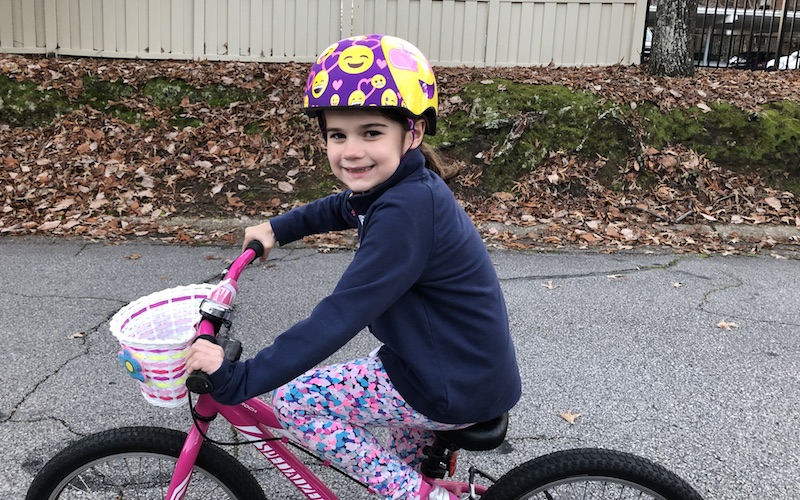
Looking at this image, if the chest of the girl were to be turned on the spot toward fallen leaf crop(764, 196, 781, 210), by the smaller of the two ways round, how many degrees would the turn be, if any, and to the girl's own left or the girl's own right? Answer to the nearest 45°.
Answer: approximately 135° to the girl's own right

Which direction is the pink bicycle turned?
to the viewer's left

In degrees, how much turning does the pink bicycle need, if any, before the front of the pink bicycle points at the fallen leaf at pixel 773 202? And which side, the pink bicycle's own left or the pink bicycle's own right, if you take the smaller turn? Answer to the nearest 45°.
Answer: approximately 135° to the pink bicycle's own right

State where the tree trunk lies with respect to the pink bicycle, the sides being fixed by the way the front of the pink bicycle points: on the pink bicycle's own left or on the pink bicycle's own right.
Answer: on the pink bicycle's own right

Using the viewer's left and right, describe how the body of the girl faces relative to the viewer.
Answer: facing to the left of the viewer
